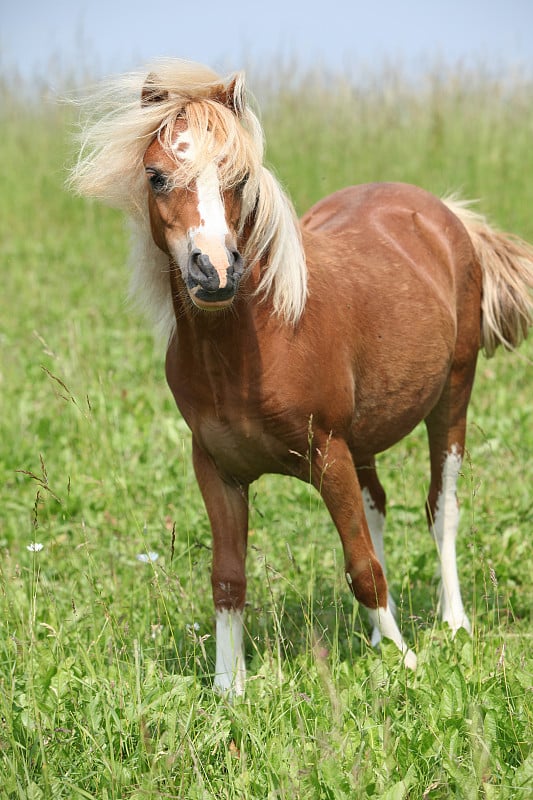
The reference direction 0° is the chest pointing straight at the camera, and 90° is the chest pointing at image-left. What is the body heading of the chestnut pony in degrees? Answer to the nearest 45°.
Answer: approximately 45°
